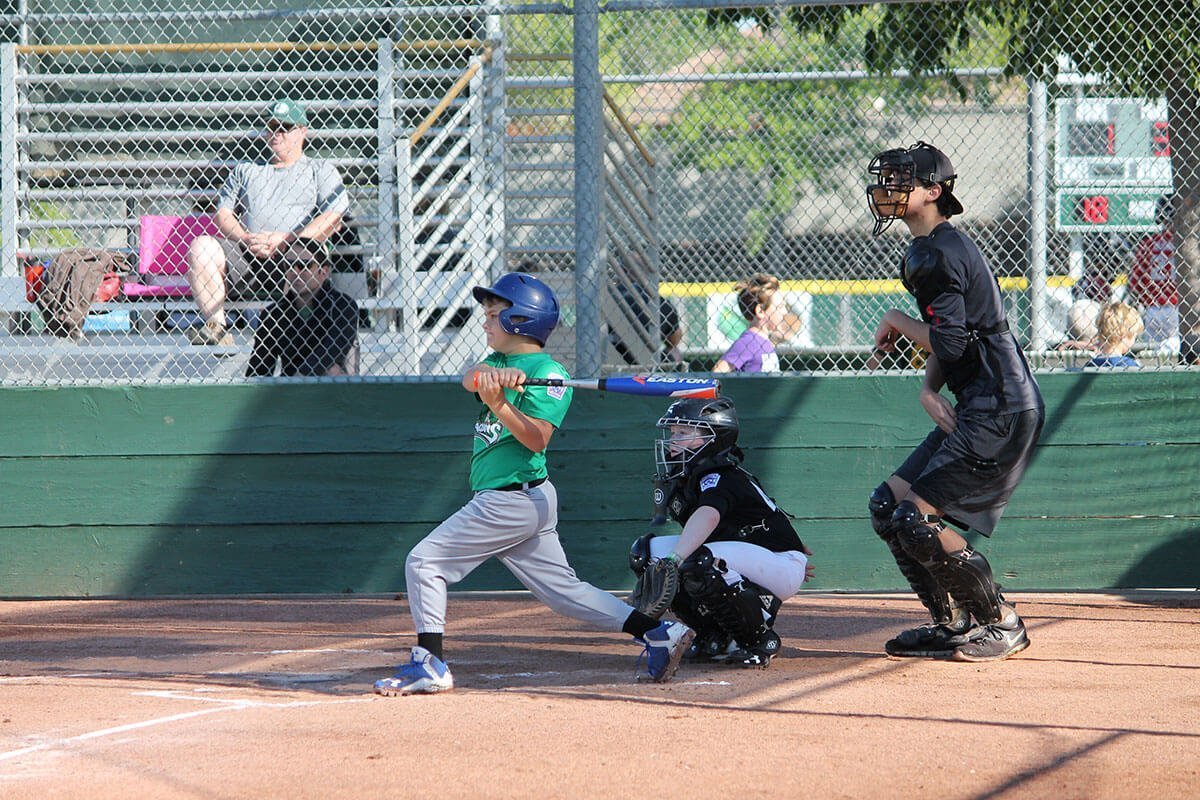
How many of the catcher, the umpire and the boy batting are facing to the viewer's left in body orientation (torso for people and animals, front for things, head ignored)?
3

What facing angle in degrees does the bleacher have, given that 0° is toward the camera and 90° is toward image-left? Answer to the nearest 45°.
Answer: approximately 0°

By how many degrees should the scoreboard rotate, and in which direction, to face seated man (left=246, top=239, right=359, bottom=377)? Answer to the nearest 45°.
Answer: approximately 45° to its right

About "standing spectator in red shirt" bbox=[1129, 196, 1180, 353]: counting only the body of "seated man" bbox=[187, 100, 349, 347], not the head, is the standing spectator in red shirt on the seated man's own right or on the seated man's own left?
on the seated man's own left

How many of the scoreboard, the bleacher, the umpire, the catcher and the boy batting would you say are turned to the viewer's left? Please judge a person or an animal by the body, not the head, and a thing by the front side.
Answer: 3

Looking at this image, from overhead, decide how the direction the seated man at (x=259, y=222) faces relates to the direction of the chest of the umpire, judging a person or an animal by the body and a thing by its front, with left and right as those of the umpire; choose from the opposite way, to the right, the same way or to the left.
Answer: to the left

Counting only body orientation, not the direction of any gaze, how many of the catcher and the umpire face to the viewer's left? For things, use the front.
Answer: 2

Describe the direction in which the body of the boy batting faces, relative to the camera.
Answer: to the viewer's left

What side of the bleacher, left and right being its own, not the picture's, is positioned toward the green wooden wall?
front

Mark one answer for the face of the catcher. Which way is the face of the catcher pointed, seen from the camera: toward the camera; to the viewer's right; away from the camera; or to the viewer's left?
to the viewer's left

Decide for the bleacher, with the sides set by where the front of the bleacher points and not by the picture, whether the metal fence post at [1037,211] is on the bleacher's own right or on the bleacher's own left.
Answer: on the bleacher's own left

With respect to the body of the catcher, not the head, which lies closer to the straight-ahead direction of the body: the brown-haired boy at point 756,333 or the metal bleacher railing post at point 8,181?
the metal bleacher railing post

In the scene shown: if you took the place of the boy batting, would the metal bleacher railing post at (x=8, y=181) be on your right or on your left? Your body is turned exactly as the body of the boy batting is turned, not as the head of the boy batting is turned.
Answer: on your right
